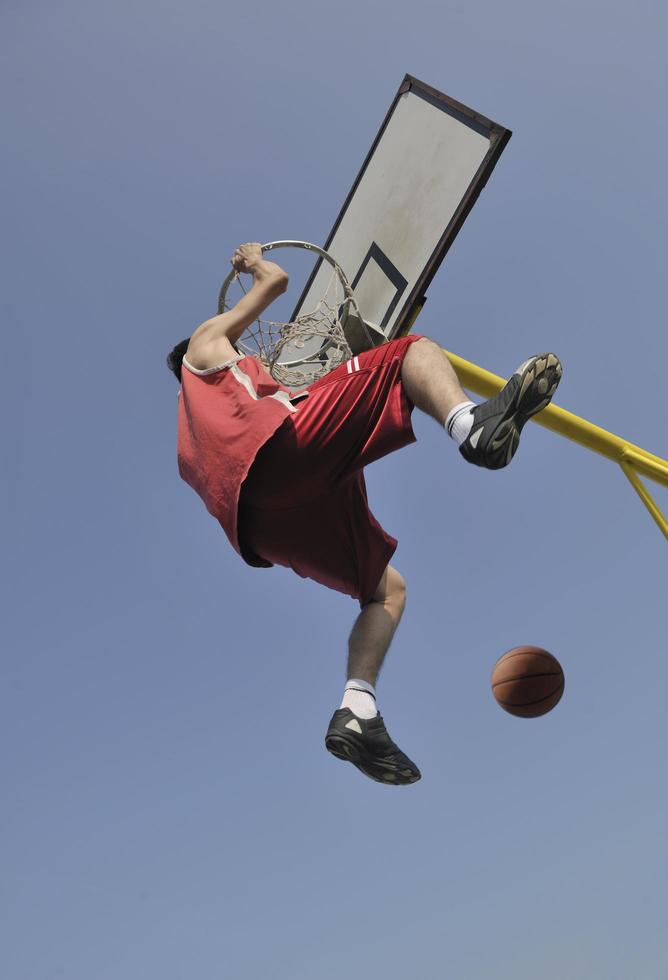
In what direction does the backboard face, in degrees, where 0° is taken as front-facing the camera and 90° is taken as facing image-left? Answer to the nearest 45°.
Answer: approximately 45°
